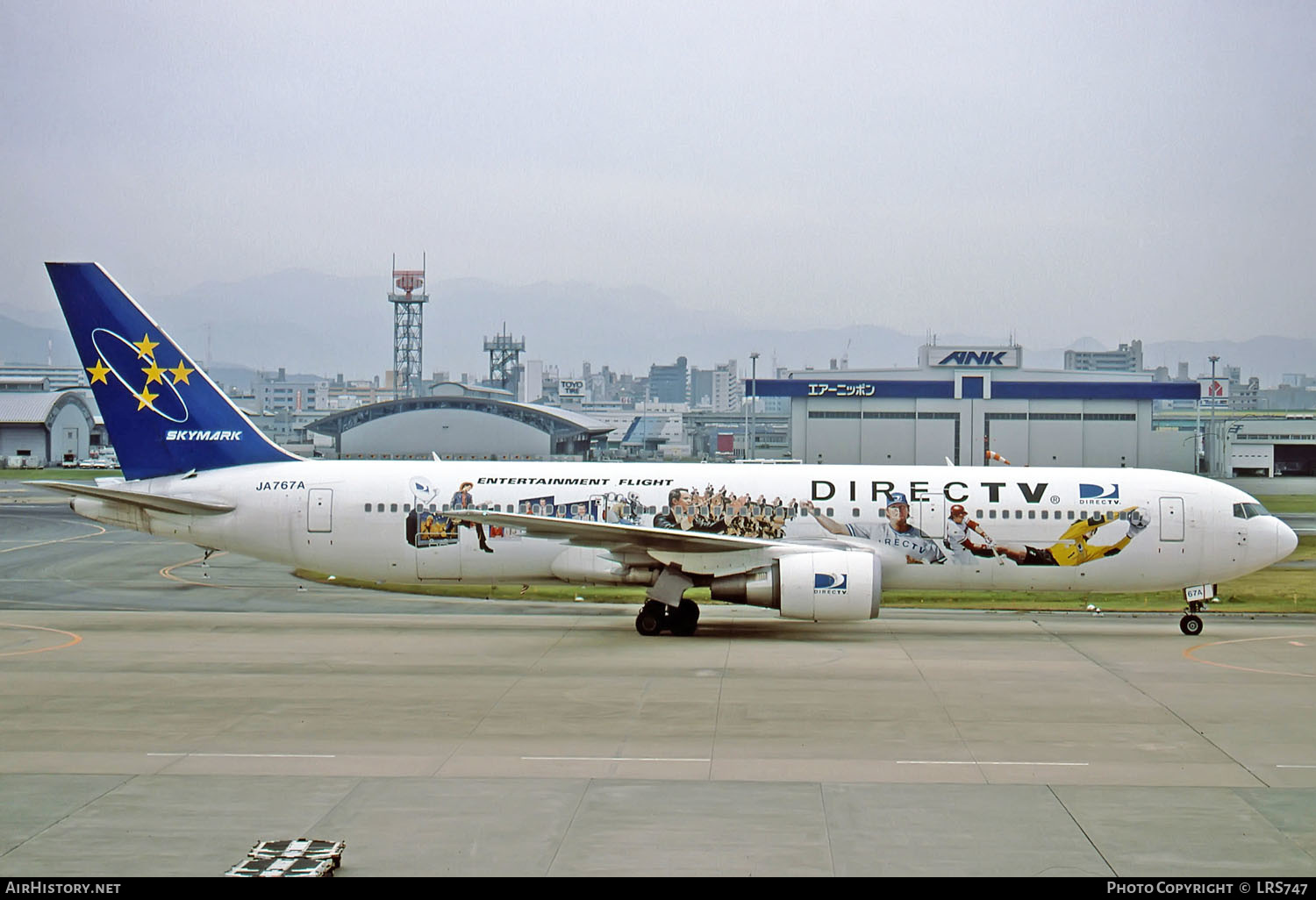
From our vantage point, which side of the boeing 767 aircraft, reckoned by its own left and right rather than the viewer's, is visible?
right
